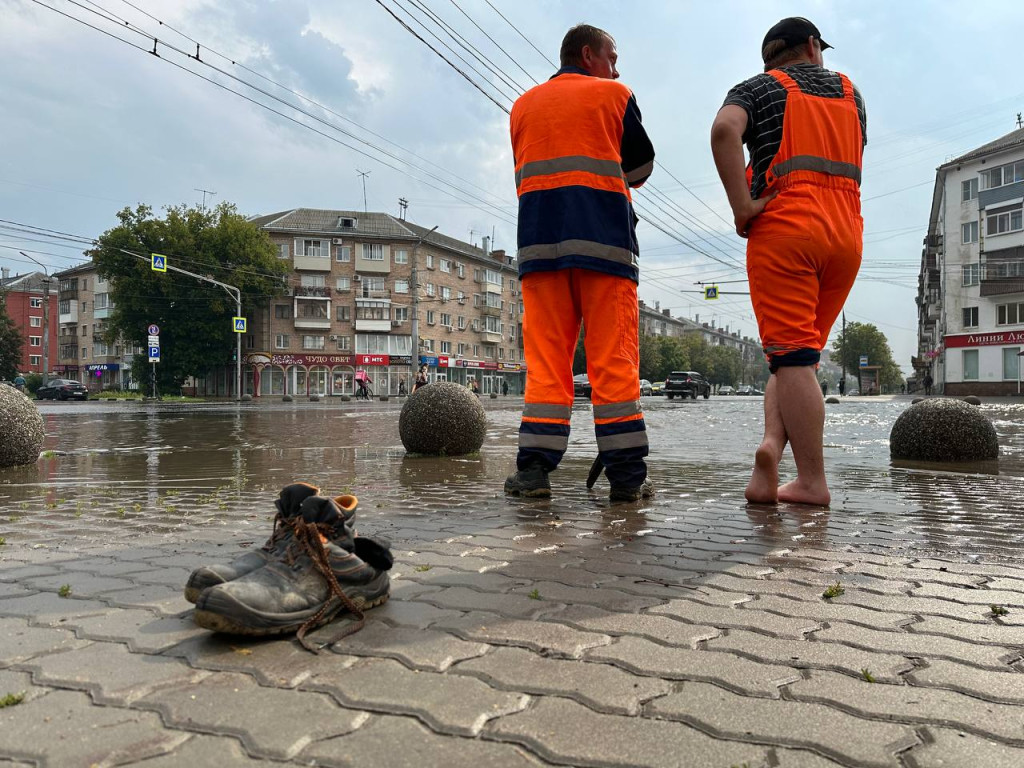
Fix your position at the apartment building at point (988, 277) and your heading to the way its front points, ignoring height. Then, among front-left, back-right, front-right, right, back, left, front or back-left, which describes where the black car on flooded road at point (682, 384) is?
front-right

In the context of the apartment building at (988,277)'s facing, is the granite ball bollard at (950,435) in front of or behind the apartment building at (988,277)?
in front

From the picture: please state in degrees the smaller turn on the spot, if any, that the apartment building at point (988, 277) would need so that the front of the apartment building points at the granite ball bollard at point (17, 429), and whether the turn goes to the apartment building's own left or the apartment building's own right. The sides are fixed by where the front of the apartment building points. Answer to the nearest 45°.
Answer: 0° — it already faces it

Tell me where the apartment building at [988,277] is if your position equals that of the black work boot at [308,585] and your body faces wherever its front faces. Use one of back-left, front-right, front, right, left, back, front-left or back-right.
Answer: back

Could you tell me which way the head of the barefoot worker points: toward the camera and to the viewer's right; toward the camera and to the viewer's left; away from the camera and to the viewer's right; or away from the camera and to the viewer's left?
away from the camera and to the viewer's right

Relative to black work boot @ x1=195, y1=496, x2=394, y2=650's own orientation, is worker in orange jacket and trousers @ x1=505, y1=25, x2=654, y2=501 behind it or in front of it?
behind

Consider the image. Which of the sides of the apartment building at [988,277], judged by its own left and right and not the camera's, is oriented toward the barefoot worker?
front

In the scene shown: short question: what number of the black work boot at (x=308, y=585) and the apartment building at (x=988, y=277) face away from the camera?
0

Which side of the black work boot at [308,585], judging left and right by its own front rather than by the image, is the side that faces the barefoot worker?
back
